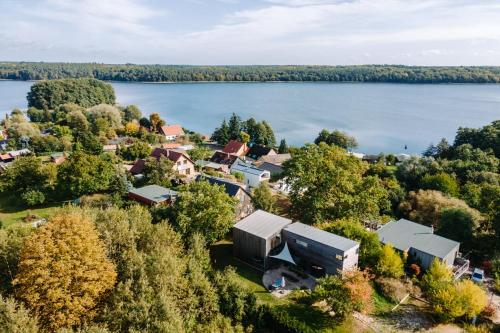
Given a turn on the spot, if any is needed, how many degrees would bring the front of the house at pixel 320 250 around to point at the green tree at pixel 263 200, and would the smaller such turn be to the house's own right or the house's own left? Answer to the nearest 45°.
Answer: approximately 90° to the house's own right

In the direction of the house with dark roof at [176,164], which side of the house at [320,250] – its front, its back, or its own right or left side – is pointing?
right

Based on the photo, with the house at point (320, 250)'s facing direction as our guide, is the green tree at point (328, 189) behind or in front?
behind

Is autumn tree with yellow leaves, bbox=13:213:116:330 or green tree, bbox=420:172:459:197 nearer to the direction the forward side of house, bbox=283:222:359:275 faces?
the autumn tree with yellow leaves

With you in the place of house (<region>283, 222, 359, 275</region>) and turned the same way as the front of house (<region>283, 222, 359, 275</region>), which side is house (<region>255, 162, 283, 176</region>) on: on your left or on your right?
on your right

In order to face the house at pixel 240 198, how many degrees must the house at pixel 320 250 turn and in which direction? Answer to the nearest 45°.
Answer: approximately 90° to its right

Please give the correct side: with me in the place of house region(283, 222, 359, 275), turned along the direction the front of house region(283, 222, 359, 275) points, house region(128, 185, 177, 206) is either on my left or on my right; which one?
on my right

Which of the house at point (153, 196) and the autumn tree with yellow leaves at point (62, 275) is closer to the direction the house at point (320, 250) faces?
the autumn tree with yellow leaves

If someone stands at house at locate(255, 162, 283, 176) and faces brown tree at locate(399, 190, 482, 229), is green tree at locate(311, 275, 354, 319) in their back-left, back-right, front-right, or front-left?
front-right

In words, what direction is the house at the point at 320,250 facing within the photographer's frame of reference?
facing the viewer and to the left of the viewer

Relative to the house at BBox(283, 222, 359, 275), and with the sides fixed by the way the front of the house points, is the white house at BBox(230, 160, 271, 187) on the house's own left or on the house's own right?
on the house's own right

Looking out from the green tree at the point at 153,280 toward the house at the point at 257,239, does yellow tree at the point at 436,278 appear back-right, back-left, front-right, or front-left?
front-right

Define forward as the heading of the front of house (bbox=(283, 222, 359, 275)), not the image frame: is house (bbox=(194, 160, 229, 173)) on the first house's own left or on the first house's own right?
on the first house's own right

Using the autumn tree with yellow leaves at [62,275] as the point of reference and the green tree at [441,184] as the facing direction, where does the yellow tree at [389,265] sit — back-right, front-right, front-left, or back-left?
front-right

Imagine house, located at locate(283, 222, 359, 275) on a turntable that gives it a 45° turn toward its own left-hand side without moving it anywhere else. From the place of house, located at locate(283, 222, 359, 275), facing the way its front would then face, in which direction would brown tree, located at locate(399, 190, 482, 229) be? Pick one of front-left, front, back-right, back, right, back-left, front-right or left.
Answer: back-left

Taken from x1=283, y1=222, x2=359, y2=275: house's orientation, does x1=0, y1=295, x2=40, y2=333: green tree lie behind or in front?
in front
